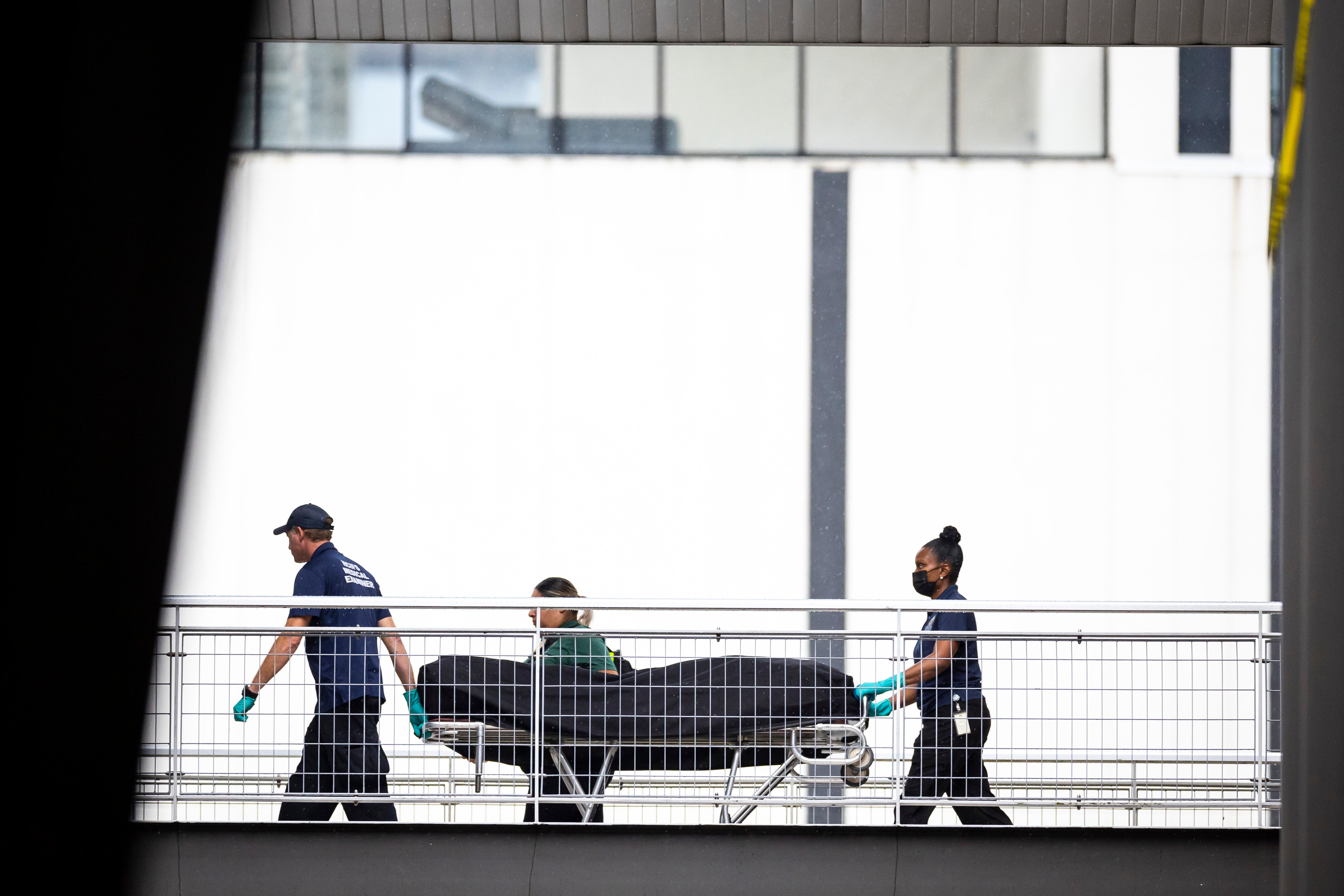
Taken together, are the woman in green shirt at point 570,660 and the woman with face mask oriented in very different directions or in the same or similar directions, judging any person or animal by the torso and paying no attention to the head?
same or similar directions

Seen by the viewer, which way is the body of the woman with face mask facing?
to the viewer's left

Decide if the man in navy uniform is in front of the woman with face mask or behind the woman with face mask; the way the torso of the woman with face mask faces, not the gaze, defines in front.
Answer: in front

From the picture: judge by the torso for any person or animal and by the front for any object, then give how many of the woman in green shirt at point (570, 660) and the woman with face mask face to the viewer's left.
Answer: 2

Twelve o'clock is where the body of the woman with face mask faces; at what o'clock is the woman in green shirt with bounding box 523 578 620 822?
The woman in green shirt is roughly at 12 o'clock from the woman with face mask.

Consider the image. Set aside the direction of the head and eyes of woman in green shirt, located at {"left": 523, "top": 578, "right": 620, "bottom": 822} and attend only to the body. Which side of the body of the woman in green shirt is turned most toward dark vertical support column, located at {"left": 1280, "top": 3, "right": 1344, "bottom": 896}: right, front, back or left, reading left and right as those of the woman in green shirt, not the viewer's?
left

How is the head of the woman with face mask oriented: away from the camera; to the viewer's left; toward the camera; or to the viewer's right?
to the viewer's left

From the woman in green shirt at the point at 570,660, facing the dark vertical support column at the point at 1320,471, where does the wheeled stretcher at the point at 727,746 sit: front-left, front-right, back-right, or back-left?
front-left

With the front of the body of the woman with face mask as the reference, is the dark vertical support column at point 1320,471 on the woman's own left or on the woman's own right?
on the woman's own left

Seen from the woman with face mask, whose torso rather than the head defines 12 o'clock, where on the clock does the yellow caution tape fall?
The yellow caution tape is roughly at 9 o'clock from the woman with face mask.

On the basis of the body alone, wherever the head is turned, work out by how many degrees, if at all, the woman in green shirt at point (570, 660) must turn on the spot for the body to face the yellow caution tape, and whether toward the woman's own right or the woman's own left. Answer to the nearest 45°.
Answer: approximately 90° to the woman's own left

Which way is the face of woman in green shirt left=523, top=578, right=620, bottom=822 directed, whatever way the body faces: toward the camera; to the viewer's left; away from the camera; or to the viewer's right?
to the viewer's left

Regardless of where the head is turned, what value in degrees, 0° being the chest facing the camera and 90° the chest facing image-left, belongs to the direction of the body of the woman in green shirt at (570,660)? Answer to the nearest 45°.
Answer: approximately 90°

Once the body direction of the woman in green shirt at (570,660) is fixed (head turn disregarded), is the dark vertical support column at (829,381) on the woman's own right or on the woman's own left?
on the woman's own right

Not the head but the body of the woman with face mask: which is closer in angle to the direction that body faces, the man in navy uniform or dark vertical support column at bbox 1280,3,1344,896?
the man in navy uniform
